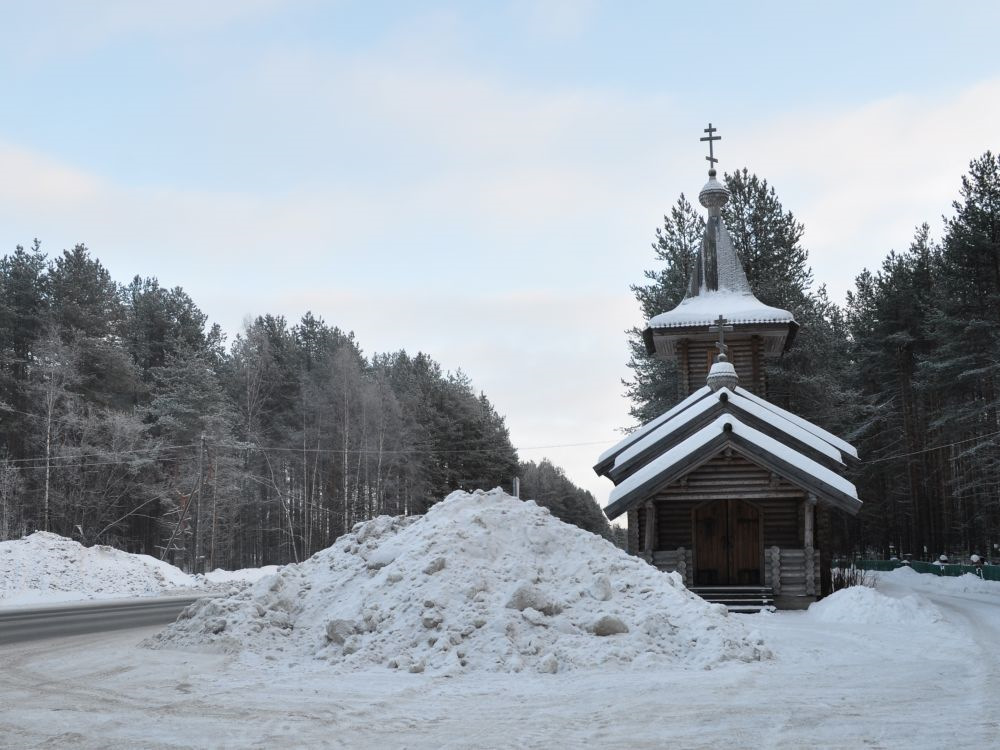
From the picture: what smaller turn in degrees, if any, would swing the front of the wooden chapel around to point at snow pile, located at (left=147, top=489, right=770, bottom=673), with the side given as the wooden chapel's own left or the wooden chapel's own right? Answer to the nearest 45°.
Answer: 0° — it already faces it

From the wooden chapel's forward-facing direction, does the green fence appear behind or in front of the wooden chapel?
behind

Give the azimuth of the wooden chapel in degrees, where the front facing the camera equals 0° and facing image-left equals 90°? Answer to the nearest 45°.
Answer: approximately 0°

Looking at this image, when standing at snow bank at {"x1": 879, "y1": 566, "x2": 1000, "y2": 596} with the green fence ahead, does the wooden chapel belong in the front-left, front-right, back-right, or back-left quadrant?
back-left

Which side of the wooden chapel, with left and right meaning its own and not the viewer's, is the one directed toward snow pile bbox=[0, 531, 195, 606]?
right

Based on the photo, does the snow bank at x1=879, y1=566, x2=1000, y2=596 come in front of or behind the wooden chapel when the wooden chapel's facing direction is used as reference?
behind

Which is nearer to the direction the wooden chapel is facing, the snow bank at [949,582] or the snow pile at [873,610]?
the snow pile

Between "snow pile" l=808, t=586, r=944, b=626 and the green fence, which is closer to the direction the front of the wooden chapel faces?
the snow pile
